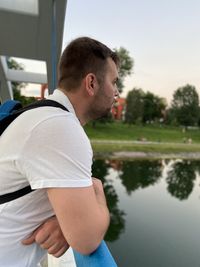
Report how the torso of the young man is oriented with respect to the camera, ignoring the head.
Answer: to the viewer's right

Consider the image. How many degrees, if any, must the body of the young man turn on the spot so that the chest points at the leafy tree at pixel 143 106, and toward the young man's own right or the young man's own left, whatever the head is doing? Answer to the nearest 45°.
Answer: approximately 90° to the young man's own left

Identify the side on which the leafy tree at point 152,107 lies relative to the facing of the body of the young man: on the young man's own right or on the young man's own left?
on the young man's own left

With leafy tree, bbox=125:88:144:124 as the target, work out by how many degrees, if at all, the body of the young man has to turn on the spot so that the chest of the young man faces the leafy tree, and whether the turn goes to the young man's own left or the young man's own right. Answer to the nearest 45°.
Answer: approximately 90° to the young man's own left

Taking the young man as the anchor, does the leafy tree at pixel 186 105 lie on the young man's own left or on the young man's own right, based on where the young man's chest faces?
on the young man's own left
